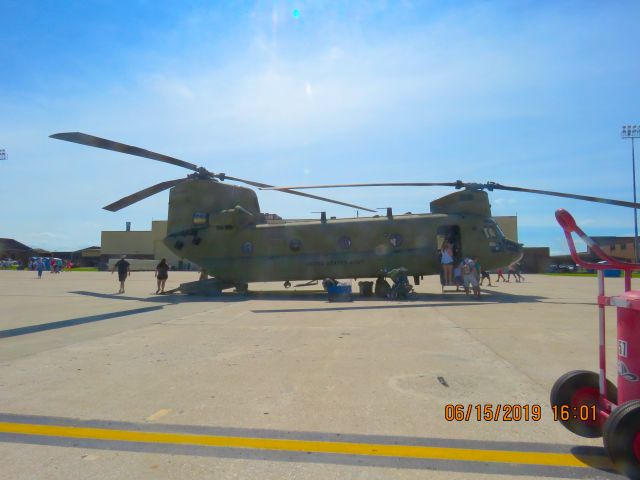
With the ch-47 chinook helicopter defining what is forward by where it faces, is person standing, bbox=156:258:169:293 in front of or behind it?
behind

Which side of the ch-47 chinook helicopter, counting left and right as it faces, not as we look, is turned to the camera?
right

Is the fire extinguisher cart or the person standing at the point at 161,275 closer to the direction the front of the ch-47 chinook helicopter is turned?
the fire extinguisher cart

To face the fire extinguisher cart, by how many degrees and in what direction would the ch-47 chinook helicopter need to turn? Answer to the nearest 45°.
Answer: approximately 90° to its right
